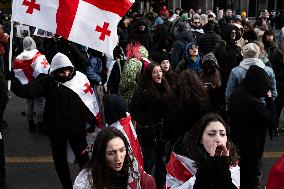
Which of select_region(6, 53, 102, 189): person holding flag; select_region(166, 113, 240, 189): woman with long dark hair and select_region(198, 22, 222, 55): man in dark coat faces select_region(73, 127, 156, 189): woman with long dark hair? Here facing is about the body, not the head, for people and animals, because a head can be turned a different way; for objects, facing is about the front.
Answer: the person holding flag

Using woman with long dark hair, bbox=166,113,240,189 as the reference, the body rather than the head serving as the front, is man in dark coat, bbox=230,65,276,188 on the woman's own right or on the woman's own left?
on the woman's own left

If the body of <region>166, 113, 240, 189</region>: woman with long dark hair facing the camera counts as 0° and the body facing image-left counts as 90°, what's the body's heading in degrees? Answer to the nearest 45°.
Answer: approximately 315°

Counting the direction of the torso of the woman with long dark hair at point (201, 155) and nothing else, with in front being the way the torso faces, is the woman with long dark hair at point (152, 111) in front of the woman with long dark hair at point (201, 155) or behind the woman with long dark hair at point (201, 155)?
behind
